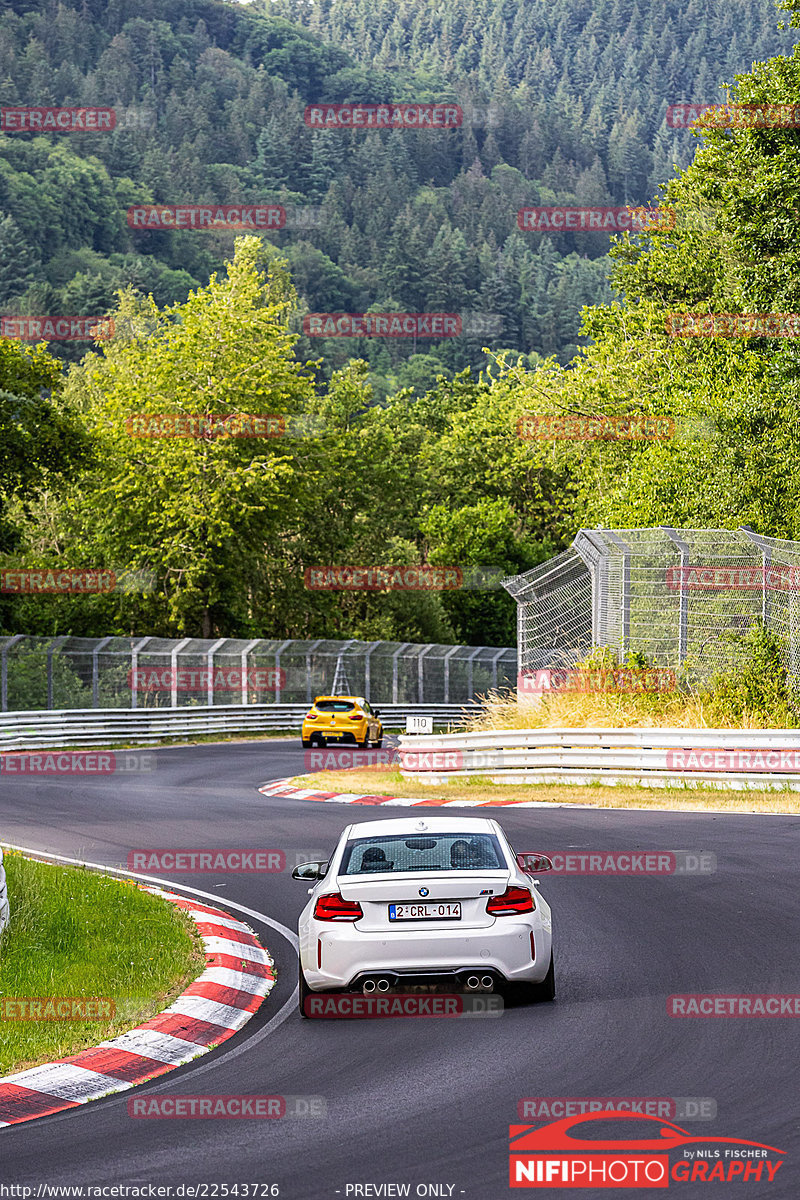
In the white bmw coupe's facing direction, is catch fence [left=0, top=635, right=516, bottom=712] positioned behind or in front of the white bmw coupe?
in front

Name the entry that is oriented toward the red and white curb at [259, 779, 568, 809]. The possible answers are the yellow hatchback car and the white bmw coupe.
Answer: the white bmw coupe

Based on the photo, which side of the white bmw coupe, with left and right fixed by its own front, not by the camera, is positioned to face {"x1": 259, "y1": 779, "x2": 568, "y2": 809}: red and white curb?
front

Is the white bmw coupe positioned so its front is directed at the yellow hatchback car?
yes

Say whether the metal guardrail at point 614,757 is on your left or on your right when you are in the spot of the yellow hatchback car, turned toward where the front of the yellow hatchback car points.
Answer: on your right

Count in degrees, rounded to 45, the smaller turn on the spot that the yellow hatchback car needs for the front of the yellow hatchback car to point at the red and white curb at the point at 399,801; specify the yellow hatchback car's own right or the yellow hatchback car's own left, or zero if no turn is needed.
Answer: approximately 135° to the yellow hatchback car's own right

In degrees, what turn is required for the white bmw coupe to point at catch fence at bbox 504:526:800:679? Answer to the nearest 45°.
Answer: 0° — it already faces it

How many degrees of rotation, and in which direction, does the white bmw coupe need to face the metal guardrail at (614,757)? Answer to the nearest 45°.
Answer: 0° — it already faces it

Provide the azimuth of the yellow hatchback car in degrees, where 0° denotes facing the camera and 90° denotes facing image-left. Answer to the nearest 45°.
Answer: approximately 225°

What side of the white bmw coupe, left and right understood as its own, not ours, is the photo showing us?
back

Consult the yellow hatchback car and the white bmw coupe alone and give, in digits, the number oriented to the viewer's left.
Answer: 0
